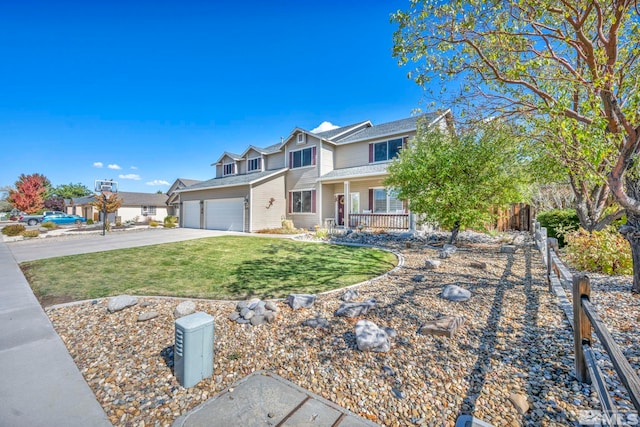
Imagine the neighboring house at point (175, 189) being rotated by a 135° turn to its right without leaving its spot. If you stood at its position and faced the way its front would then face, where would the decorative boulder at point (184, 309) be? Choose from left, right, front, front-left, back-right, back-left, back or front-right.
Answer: back

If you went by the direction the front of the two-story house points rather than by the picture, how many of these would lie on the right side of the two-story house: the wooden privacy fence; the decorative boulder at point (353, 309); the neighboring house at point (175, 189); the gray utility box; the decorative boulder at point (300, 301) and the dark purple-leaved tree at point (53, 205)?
2

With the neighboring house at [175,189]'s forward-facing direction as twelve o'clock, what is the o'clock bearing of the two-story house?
The two-story house is roughly at 10 o'clock from the neighboring house.

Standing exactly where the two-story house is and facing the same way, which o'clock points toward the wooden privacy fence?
The wooden privacy fence is roughly at 8 o'clock from the two-story house.

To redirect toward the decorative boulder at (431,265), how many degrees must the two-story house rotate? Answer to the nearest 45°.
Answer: approximately 45° to its left

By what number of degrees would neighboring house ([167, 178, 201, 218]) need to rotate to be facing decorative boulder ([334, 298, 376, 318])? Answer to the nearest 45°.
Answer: approximately 45° to its left

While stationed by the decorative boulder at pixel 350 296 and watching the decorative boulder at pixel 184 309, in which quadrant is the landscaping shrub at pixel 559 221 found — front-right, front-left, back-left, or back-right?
back-right

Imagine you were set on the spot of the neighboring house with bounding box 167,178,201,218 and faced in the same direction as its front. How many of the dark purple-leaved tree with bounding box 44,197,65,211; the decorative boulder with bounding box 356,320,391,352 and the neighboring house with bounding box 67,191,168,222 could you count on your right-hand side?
2

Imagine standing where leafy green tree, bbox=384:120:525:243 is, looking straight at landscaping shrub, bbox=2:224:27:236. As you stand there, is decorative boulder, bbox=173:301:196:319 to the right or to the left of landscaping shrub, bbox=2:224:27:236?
left

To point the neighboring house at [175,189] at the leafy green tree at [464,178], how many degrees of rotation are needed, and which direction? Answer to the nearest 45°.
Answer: approximately 45° to its left

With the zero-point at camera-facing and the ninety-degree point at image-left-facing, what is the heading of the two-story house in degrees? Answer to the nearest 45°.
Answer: approximately 45°

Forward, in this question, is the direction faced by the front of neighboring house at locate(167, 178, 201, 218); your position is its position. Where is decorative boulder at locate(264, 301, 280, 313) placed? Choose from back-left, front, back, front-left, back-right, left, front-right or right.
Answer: front-left

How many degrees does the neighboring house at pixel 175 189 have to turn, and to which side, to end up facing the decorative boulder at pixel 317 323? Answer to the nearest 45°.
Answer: approximately 45° to its left
